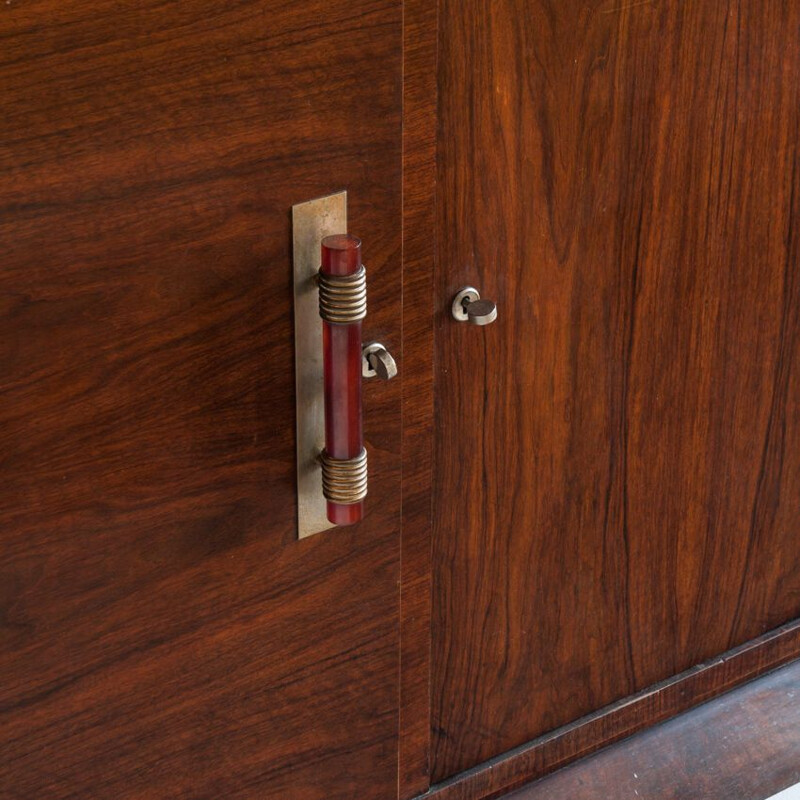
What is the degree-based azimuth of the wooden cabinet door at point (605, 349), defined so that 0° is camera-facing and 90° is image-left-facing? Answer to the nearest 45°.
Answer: approximately 315°
